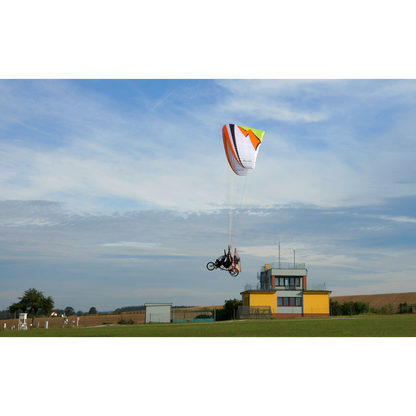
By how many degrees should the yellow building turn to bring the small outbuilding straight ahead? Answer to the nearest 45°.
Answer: approximately 45° to its right

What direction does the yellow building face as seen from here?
toward the camera

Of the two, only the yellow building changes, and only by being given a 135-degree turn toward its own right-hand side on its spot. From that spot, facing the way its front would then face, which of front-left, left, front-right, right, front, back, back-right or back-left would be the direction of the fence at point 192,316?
left

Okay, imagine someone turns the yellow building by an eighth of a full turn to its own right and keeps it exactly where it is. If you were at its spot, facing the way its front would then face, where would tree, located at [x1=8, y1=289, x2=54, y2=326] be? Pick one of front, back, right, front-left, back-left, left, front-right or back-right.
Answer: front
